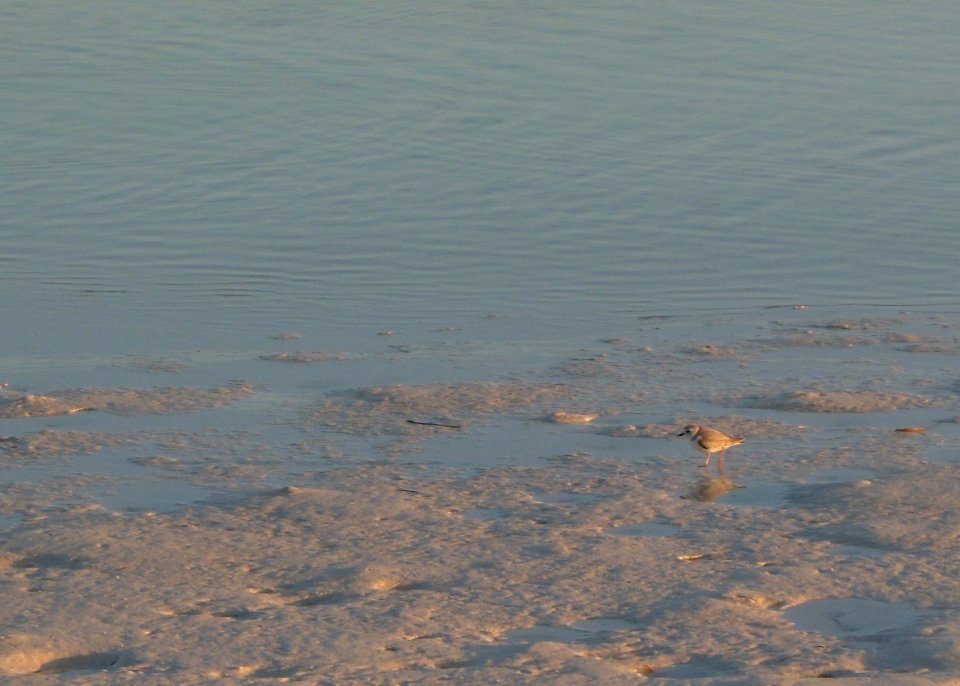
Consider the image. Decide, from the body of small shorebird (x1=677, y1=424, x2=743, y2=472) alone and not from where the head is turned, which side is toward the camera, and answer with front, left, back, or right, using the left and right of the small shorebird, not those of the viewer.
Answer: left
